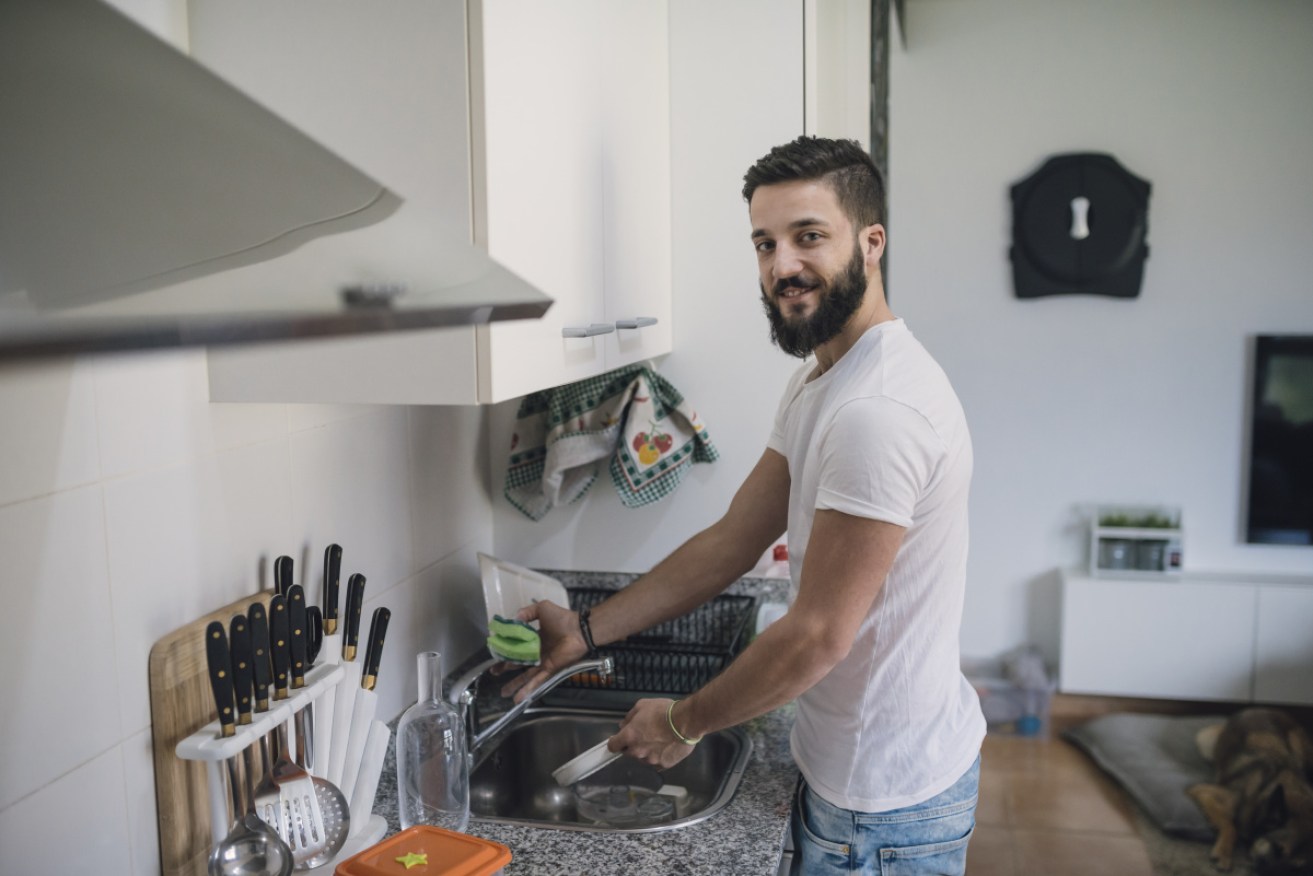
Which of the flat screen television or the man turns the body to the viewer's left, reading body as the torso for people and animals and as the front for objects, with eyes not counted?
the man

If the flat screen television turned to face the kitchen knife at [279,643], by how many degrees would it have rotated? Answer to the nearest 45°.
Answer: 0° — it already faces it

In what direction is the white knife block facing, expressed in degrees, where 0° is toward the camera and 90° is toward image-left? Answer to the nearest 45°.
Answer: approximately 315°

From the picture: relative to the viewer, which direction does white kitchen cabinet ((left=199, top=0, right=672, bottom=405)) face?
to the viewer's right

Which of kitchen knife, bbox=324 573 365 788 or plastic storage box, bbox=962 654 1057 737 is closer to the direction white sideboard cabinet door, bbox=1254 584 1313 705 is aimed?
the kitchen knife

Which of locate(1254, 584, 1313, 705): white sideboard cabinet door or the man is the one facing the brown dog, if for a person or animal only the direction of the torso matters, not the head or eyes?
the white sideboard cabinet door

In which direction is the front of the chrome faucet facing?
to the viewer's right

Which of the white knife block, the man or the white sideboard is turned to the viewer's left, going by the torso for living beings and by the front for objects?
the man

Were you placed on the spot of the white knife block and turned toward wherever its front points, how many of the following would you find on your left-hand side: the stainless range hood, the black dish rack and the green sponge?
2
